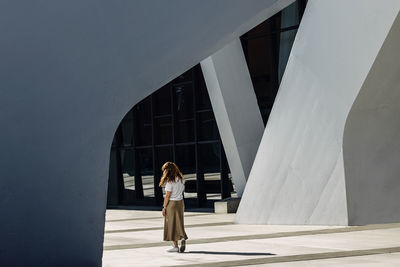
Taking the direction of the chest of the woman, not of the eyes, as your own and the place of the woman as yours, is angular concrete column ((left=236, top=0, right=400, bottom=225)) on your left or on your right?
on your right

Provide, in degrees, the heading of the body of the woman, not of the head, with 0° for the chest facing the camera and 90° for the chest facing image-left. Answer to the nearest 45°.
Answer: approximately 135°

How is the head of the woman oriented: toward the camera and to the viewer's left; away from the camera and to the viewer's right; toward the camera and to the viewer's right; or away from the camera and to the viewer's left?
away from the camera and to the viewer's left
